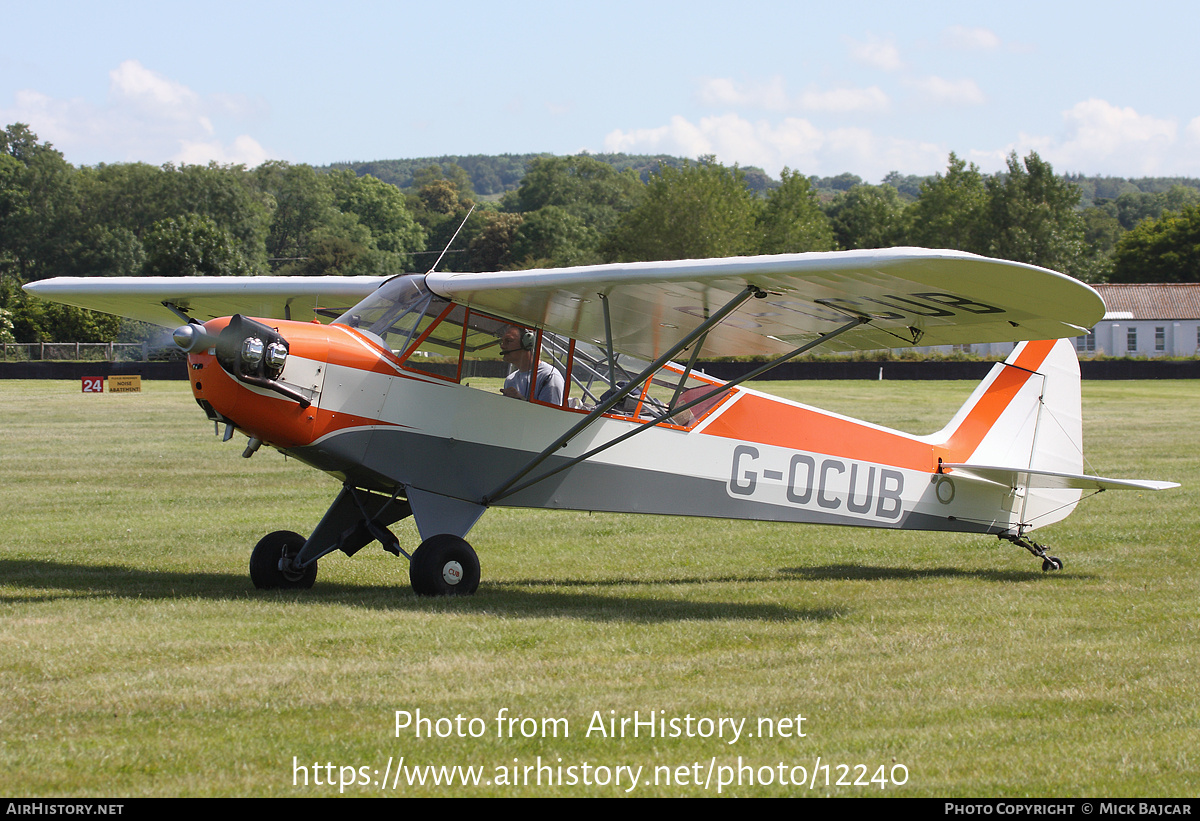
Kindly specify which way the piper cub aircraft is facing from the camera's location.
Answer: facing the viewer and to the left of the viewer

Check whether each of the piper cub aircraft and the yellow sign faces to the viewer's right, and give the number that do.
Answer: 0

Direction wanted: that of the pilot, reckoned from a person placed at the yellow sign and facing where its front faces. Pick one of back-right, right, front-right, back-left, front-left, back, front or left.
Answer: front

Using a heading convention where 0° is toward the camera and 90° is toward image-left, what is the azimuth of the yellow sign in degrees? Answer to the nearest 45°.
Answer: approximately 0°

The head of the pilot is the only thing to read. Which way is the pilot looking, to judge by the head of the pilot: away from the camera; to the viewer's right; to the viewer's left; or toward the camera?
to the viewer's left

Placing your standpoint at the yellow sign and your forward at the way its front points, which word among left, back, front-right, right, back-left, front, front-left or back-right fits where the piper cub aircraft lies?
front

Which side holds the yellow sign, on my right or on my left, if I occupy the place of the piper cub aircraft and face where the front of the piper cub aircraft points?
on my right
